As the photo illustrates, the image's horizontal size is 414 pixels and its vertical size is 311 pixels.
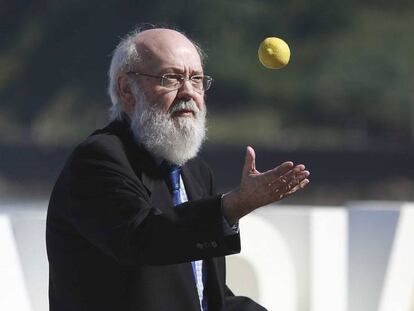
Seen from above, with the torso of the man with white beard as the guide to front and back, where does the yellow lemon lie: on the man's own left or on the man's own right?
on the man's own left

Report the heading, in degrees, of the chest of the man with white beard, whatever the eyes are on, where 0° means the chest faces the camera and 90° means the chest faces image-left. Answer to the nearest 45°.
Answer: approximately 315°
